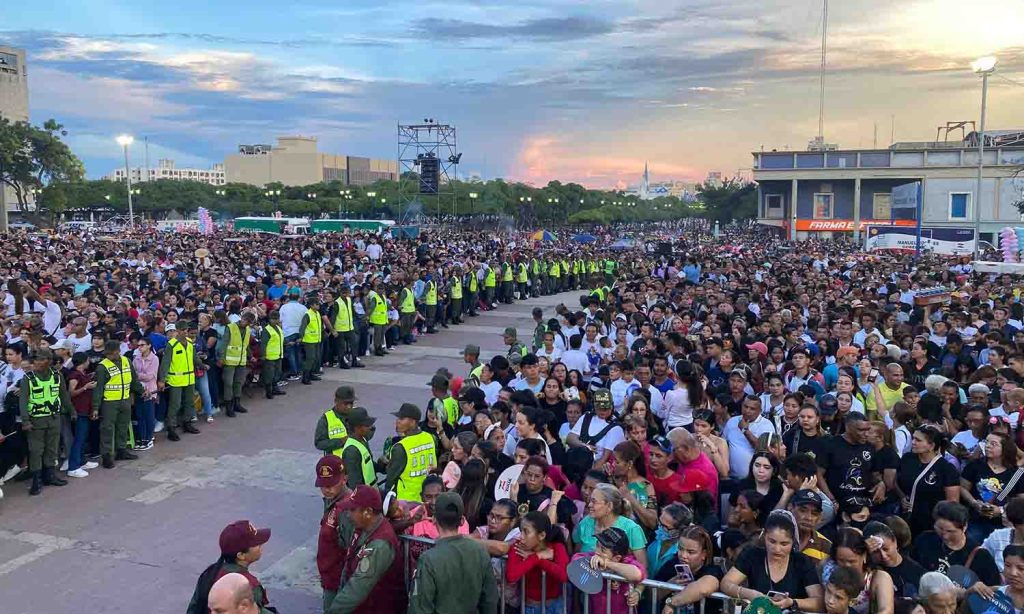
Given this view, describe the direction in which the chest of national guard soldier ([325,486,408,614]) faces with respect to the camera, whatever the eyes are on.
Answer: to the viewer's left

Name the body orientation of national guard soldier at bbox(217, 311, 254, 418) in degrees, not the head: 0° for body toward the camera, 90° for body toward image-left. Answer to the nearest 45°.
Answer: approximately 315°

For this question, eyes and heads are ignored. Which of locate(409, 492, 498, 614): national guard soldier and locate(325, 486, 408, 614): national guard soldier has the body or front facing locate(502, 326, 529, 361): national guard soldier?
locate(409, 492, 498, 614): national guard soldier

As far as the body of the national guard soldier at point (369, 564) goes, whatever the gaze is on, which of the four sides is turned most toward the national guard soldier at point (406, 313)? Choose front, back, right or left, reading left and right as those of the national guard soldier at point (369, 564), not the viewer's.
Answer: right

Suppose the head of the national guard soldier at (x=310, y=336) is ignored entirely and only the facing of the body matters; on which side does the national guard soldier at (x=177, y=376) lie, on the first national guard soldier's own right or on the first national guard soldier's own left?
on the first national guard soldier's own right

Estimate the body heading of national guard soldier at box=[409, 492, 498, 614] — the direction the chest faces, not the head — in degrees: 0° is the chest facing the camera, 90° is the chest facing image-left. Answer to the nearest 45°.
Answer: approximately 180°

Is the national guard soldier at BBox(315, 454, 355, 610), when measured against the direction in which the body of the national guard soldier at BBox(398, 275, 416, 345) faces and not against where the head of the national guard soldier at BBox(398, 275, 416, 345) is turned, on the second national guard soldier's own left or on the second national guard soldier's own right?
on the second national guard soldier's own right
